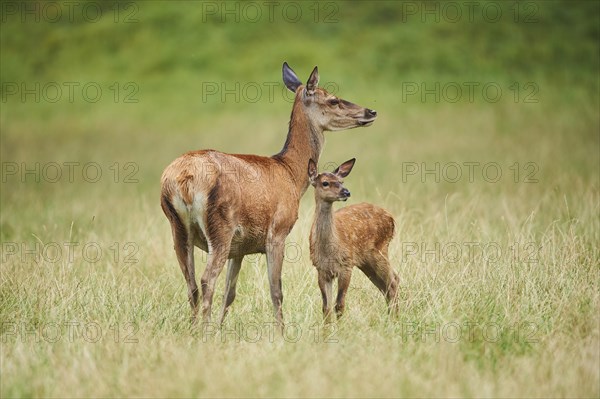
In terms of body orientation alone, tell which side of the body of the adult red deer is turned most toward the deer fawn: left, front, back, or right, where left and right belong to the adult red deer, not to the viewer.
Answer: front

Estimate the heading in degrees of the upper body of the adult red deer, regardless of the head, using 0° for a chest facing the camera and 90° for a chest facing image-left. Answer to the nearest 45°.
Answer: approximately 225°

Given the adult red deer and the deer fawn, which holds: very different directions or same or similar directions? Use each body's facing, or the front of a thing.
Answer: very different directions

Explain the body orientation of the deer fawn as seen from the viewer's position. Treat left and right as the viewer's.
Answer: facing the viewer and to the left of the viewer
